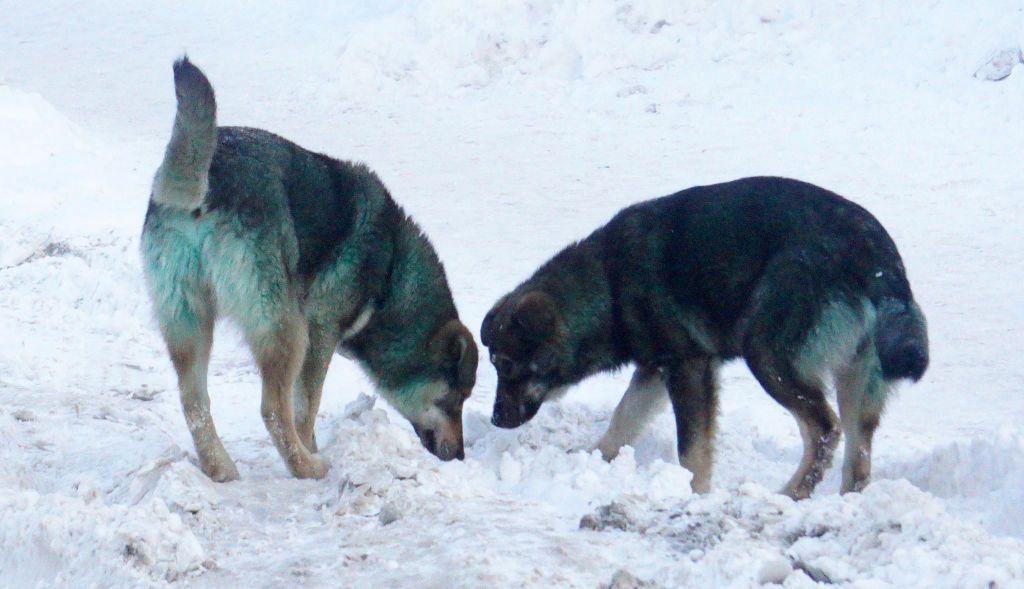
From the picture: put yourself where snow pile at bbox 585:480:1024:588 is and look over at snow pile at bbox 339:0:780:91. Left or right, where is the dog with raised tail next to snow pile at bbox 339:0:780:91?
left

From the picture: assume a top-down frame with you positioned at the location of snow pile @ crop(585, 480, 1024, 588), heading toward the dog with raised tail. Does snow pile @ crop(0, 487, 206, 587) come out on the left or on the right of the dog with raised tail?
left

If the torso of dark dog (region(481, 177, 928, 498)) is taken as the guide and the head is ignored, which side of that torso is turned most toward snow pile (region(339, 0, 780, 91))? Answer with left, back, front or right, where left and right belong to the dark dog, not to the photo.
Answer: right

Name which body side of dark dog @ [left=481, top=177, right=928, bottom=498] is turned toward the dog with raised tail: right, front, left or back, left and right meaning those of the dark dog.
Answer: front

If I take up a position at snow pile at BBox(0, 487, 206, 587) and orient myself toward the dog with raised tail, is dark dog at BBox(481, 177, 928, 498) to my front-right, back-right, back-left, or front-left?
front-right

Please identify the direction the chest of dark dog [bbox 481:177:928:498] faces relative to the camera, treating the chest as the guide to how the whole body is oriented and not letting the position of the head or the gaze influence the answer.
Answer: to the viewer's left

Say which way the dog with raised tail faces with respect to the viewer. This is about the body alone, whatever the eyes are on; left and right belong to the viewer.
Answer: facing away from the viewer and to the right of the viewer

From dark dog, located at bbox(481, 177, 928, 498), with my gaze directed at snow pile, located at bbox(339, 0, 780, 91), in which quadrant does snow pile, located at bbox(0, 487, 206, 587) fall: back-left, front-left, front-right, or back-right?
back-left

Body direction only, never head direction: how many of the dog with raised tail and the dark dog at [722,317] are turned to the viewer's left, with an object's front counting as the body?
1

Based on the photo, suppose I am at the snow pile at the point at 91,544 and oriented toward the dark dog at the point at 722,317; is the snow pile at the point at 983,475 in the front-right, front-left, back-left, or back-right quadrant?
front-right

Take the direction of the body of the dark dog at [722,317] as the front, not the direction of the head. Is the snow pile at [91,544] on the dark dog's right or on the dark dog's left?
on the dark dog's left

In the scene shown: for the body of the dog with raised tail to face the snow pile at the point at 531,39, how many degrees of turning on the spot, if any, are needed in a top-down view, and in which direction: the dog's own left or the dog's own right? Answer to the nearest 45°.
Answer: approximately 45° to the dog's own left

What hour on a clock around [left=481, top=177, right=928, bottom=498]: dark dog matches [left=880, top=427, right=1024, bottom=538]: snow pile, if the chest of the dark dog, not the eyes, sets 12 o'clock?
The snow pile is roughly at 7 o'clock from the dark dog.
